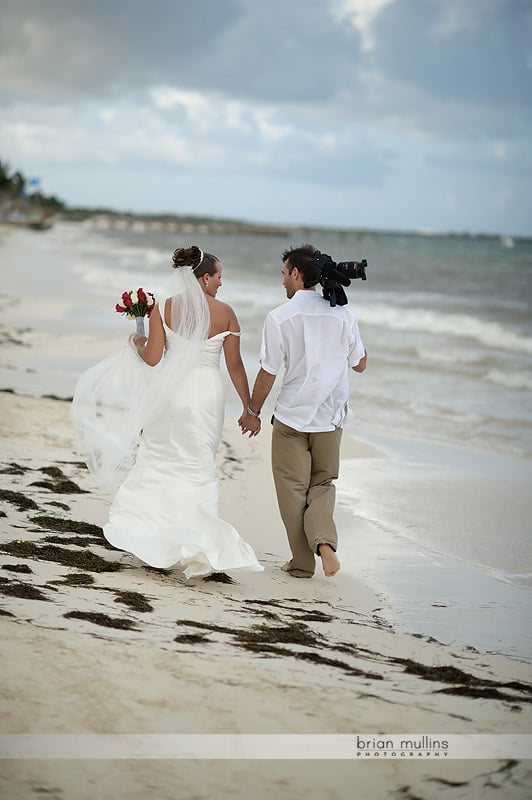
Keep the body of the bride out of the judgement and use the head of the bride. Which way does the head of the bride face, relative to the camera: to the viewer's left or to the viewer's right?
to the viewer's right

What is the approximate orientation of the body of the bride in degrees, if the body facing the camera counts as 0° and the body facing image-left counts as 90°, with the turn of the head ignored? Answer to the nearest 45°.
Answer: approximately 180°

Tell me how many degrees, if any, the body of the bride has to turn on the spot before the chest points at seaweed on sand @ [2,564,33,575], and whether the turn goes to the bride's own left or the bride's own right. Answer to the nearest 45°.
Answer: approximately 135° to the bride's own left
